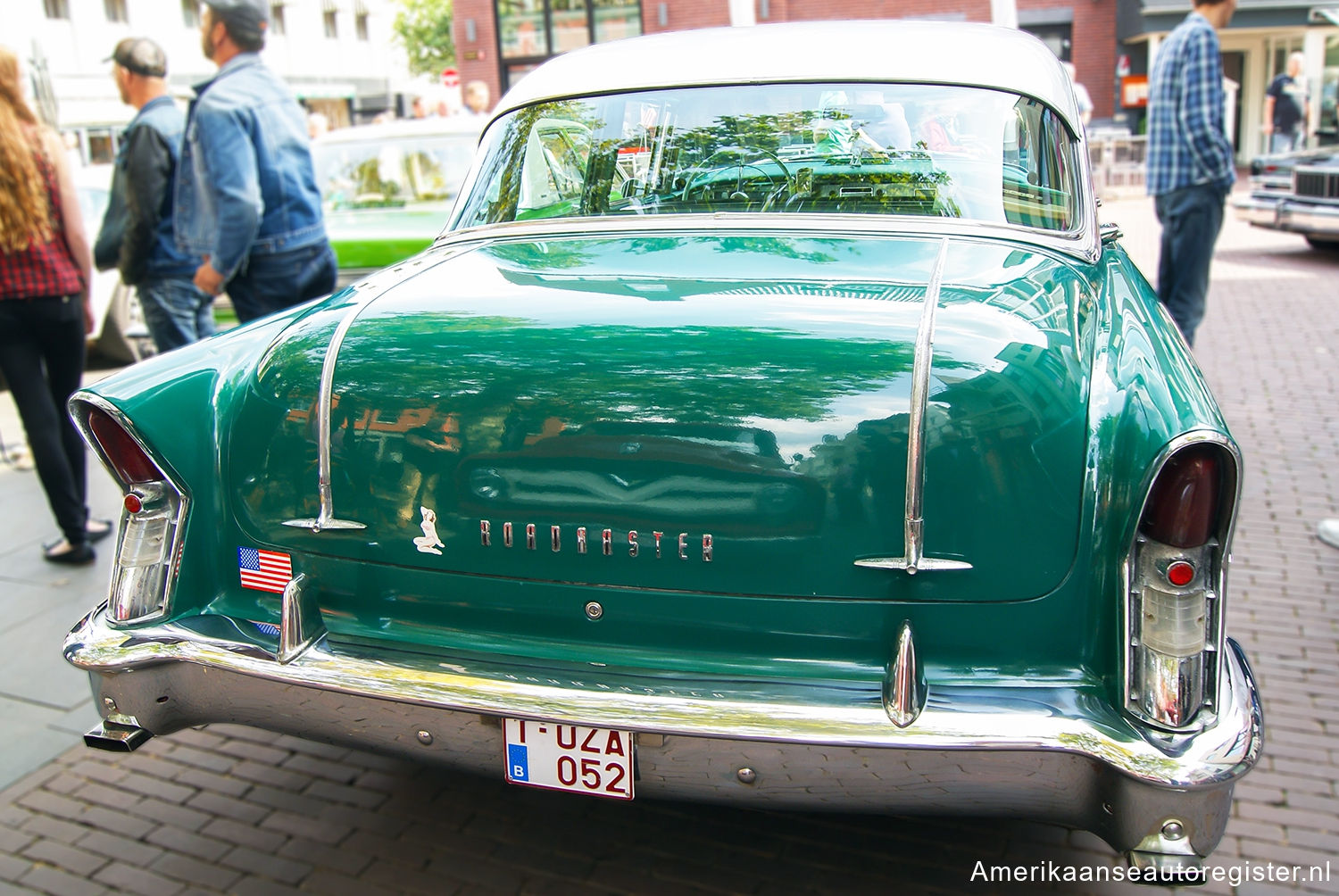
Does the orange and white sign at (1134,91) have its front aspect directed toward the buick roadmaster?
yes

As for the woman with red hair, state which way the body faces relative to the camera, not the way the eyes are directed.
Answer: away from the camera

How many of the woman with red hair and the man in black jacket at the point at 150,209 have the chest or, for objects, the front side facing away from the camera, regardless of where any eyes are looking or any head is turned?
1

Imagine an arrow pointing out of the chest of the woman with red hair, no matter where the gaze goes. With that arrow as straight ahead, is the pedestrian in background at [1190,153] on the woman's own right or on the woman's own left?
on the woman's own right

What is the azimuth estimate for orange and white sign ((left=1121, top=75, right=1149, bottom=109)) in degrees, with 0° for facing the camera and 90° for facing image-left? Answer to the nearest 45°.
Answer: approximately 0°

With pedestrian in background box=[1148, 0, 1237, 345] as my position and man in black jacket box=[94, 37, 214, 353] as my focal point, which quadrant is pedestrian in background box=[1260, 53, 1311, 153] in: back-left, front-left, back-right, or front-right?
back-right

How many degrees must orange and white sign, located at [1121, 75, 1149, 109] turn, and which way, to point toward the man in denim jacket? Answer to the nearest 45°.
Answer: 0° — it already faces them
